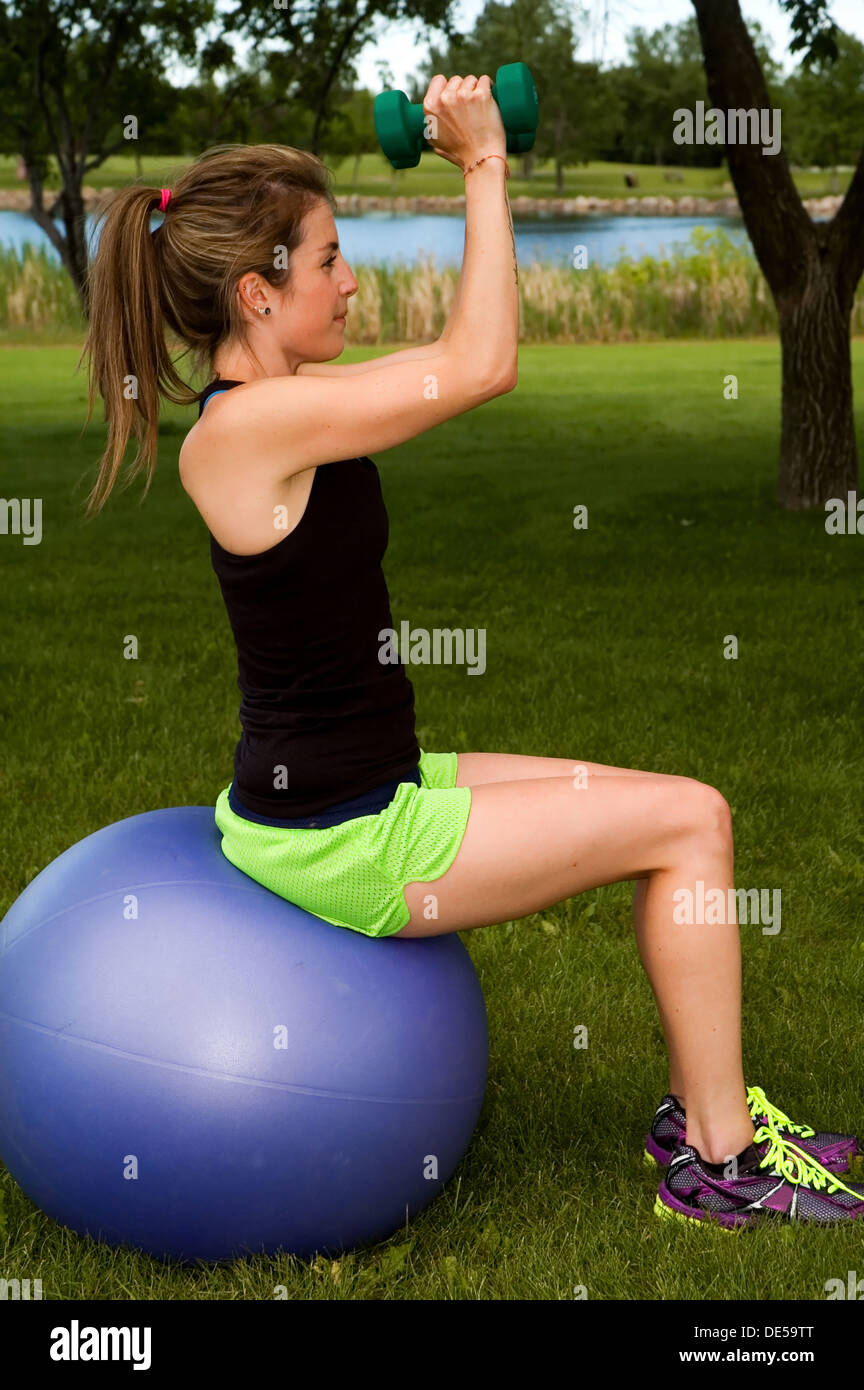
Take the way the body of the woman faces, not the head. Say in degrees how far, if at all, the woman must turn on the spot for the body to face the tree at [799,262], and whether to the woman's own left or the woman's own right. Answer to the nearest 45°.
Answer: approximately 90° to the woman's own left

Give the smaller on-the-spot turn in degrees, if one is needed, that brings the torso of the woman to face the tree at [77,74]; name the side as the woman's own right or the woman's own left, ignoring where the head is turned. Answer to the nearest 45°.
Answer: approximately 90° to the woman's own left

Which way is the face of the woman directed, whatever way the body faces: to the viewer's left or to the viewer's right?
to the viewer's right

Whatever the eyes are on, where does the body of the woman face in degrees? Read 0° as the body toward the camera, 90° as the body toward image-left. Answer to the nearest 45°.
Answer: approximately 270°

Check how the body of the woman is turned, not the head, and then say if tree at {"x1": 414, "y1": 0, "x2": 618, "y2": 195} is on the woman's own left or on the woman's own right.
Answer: on the woman's own left

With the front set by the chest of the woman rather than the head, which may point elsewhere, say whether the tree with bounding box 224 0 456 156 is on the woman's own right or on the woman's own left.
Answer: on the woman's own left
